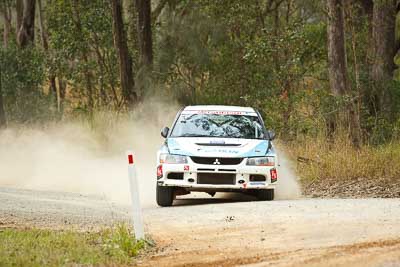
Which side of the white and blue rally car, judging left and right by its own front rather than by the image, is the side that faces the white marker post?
front

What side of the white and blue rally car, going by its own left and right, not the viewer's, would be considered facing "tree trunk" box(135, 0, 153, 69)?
back

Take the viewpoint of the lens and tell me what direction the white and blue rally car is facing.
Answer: facing the viewer

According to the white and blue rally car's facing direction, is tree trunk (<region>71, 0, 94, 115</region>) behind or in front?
behind

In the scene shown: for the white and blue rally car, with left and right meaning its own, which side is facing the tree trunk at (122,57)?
back

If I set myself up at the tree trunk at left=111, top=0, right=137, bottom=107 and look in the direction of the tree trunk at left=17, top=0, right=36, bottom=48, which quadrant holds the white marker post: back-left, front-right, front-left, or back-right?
back-left

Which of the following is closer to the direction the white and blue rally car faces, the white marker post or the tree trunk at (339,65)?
the white marker post

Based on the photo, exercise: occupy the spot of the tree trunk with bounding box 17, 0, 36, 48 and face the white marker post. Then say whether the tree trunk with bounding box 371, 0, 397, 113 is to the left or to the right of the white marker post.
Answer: left
